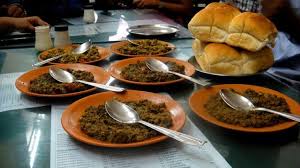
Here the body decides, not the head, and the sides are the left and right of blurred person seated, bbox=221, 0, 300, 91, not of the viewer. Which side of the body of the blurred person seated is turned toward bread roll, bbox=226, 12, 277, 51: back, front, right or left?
front
